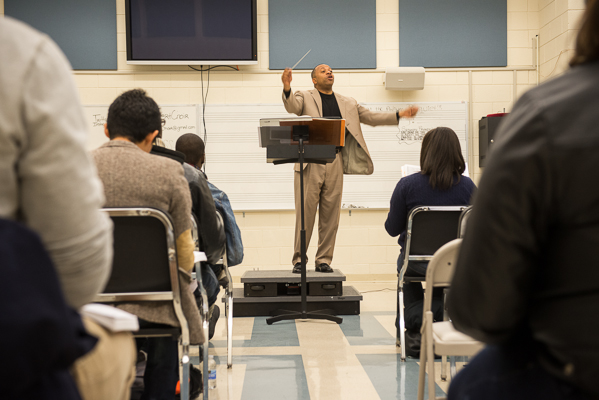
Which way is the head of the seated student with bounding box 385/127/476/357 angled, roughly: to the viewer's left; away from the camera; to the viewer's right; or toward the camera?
away from the camera

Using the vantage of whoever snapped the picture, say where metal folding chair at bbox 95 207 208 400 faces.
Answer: facing away from the viewer

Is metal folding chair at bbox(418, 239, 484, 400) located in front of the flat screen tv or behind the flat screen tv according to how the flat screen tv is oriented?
in front

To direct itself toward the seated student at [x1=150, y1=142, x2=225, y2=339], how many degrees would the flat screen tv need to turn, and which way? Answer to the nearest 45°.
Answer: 0° — it already faces them

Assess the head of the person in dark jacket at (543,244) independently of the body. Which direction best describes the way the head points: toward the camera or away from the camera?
away from the camera

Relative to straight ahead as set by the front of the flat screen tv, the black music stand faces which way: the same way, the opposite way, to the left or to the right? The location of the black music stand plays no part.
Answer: the opposite way

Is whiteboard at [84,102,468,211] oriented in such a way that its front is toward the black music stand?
yes

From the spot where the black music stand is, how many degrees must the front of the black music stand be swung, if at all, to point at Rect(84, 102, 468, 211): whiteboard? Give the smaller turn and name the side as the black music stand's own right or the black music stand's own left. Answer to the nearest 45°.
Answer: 0° — it already faces it

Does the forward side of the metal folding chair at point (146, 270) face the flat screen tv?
yes

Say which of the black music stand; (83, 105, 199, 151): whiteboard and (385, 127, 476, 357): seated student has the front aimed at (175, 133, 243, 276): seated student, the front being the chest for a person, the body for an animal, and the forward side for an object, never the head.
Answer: the whiteboard

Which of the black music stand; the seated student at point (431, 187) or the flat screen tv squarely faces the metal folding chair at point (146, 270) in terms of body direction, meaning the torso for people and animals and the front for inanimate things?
the flat screen tv

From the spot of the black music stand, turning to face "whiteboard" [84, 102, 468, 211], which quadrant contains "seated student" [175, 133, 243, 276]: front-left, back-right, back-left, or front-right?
back-left

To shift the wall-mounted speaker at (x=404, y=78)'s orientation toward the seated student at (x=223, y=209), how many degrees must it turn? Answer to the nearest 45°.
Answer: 0° — it already faces them
